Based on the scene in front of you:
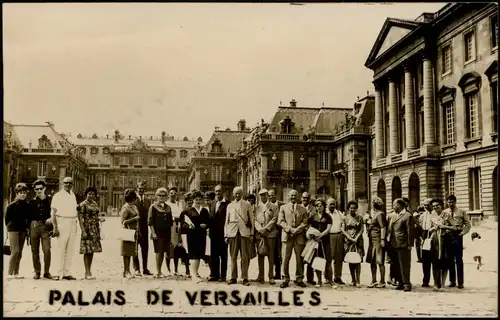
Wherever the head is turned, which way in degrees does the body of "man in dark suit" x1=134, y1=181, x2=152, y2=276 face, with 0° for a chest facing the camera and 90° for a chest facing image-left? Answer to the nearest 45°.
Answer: approximately 0°

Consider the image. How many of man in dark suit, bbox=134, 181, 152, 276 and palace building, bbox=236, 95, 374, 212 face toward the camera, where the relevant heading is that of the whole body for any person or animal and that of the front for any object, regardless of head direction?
2

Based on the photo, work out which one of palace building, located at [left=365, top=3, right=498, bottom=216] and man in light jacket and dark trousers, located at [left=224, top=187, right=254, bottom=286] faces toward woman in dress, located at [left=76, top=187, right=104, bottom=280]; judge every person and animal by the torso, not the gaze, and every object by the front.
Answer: the palace building

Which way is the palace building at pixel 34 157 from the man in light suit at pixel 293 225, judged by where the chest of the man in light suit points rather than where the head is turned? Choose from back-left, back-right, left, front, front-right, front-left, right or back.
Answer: right

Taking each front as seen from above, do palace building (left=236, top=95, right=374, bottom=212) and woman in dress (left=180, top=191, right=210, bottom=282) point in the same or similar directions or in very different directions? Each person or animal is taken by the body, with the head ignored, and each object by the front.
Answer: same or similar directions

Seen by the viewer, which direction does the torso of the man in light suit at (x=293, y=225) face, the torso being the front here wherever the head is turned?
toward the camera

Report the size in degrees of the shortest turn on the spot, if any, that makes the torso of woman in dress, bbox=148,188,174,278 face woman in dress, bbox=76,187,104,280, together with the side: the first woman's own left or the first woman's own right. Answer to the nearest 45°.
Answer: approximately 90° to the first woman's own right

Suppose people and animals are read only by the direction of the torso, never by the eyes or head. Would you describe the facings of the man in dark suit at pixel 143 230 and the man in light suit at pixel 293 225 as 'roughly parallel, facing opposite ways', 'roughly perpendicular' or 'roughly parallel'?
roughly parallel

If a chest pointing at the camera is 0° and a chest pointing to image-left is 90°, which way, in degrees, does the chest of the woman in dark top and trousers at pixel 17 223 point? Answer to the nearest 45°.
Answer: approximately 315°

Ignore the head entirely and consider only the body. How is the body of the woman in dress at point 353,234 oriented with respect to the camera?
toward the camera

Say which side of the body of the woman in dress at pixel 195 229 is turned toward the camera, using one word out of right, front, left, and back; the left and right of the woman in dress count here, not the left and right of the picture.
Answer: front

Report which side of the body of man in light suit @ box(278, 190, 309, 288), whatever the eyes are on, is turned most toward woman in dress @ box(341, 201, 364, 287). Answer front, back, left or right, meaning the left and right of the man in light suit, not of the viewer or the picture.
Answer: left

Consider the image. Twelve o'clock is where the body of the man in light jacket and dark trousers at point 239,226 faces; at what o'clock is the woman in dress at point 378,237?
The woman in dress is roughly at 9 o'clock from the man in light jacket and dark trousers.

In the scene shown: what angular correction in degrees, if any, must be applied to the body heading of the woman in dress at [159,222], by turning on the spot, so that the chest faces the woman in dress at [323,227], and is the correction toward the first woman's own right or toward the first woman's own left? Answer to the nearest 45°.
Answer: approximately 90° to the first woman's own left
